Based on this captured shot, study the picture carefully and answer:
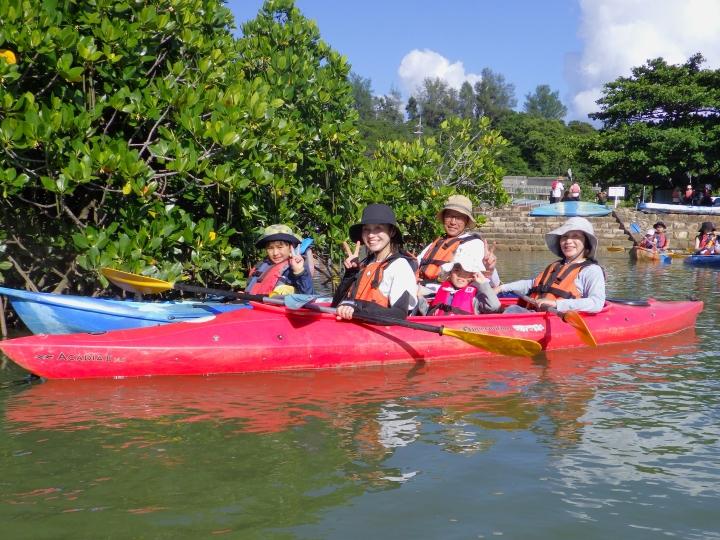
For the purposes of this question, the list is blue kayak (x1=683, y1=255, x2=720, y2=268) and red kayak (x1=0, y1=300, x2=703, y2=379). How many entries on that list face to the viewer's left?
2

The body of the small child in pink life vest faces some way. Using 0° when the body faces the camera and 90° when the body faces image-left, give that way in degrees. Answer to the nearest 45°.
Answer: approximately 45°

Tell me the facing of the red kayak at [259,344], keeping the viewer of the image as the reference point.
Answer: facing to the left of the viewer

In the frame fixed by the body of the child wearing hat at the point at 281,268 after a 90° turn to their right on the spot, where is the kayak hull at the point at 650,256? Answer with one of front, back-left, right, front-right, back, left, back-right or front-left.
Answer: right

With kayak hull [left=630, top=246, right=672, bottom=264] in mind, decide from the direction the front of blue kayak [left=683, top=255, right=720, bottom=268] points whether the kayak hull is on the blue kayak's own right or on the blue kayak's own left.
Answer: on the blue kayak's own right

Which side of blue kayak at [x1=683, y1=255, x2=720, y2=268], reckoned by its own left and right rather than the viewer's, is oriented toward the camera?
left
